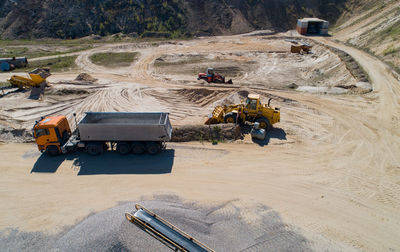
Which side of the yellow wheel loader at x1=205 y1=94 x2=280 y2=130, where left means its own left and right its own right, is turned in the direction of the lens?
left

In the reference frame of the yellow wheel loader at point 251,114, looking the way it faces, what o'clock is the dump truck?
The dump truck is roughly at 11 o'clock from the yellow wheel loader.

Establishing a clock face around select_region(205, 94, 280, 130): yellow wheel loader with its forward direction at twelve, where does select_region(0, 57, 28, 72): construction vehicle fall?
The construction vehicle is roughly at 1 o'clock from the yellow wheel loader.

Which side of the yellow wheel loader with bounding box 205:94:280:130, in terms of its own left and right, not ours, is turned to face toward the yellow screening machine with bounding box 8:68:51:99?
front

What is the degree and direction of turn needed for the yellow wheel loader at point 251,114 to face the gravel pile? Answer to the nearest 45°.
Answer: approximately 90° to its left

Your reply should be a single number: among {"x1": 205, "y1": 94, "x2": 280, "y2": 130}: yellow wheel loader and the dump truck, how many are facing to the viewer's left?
2

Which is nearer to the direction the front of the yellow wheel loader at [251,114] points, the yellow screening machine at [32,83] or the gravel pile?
the yellow screening machine

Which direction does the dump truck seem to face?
to the viewer's left

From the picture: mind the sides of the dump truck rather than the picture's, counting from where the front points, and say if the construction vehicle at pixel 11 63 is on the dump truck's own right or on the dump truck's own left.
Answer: on the dump truck's own right

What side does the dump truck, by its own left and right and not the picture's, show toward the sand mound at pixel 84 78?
right

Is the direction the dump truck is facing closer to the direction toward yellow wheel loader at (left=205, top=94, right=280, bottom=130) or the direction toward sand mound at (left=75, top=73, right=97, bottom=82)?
the sand mound

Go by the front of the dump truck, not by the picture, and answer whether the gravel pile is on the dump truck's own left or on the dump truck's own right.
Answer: on the dump truck's own left

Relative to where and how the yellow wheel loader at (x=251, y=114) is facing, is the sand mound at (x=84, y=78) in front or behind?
in front
